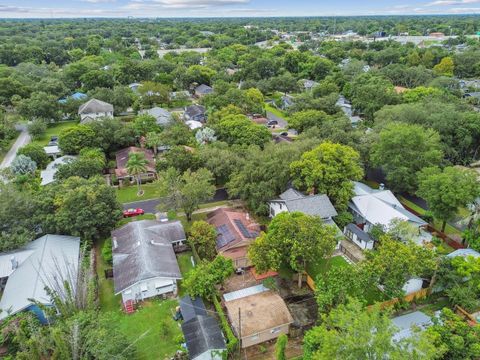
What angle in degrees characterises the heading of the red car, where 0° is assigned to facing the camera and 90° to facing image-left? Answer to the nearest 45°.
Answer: approximately 270°

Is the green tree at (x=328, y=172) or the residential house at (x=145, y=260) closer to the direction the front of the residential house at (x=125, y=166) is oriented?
the residential house

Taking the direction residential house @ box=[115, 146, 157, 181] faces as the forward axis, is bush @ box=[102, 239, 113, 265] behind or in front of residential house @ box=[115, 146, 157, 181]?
in front

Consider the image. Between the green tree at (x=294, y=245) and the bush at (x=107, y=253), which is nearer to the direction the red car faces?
the green tree

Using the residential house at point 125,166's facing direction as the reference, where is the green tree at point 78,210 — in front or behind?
in front

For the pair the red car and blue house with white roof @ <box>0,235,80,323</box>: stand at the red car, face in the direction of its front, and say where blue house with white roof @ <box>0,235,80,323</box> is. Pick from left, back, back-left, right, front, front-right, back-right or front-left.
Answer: back-right

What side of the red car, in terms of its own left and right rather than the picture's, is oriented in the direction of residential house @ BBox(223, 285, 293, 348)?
right

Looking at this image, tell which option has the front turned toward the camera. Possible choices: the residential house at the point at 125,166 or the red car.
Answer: the residential house

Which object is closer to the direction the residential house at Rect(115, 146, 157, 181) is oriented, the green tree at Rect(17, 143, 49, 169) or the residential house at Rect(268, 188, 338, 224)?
the residential house

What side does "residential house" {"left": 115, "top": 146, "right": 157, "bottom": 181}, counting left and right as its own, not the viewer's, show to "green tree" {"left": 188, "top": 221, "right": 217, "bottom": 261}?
front

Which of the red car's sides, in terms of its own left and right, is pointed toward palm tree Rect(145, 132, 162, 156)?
left

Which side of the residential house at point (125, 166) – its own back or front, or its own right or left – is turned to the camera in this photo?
front

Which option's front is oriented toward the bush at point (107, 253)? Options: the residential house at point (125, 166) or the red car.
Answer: the residential house

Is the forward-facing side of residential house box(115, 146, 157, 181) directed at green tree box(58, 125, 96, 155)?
no

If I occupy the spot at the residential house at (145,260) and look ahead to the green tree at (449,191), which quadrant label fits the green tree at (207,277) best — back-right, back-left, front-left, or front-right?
front-right

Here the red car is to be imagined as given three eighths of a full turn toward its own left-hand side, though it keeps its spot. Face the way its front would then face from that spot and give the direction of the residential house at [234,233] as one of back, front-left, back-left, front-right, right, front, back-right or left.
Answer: back

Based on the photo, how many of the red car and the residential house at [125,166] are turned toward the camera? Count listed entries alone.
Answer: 1

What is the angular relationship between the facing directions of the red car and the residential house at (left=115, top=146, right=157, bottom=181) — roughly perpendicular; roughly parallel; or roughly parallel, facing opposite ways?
roughly perpendicular

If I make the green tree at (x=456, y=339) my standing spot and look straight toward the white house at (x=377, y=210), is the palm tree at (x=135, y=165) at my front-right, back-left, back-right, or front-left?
front-left
